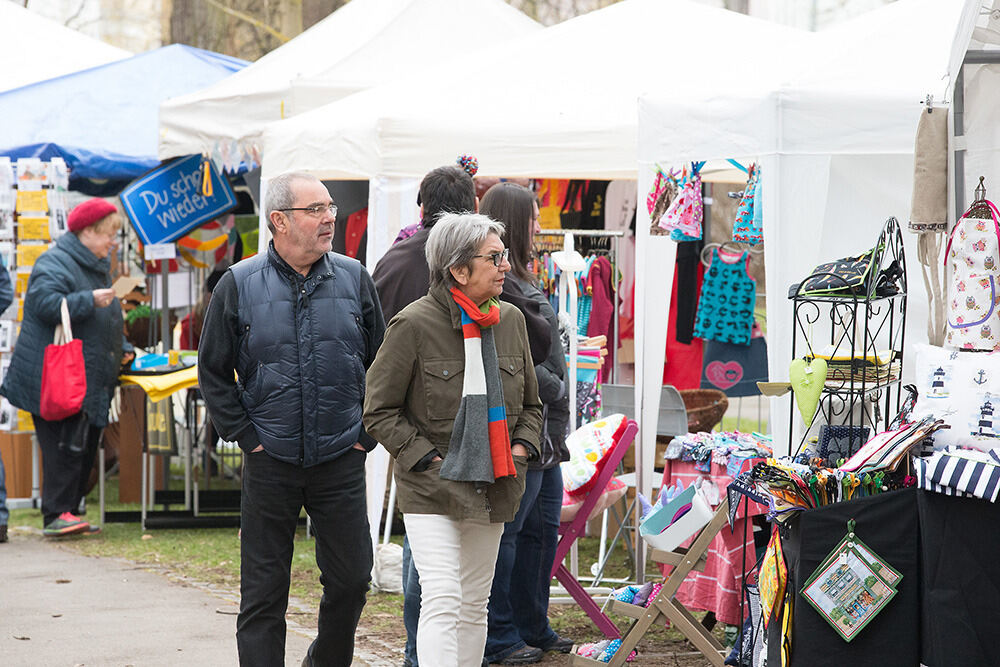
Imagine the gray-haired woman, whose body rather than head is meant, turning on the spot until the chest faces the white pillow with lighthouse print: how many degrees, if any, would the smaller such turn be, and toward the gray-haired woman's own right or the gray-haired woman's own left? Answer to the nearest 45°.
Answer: approximately 45° to the gray-haired woman's own left

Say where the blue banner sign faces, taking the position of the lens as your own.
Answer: facing the viewer

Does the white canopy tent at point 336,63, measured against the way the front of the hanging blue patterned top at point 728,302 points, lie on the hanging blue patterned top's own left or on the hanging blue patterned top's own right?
on the hanging blue patterned top's own right

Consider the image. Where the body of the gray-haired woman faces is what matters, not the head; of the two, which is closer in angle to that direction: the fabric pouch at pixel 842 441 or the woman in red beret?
the fabric pouch

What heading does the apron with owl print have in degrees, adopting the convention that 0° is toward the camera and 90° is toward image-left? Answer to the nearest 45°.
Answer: approximately 45°

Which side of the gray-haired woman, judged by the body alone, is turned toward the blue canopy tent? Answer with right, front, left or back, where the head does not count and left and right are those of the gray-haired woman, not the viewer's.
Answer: back

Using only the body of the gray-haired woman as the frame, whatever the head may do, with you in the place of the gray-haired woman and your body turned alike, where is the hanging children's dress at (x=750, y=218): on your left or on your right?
on your left

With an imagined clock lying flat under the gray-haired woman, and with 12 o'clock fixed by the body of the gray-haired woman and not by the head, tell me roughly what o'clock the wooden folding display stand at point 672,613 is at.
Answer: The wooden folding display stand is roughly at 9 o'clock from the gray-haired woman.

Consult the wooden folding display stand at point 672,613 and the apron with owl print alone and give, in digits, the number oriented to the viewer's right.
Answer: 0

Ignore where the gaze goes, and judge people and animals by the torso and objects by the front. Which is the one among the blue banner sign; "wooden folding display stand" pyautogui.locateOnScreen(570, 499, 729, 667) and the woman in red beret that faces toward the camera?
the blue banner sign

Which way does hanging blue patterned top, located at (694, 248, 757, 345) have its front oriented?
toward the camera

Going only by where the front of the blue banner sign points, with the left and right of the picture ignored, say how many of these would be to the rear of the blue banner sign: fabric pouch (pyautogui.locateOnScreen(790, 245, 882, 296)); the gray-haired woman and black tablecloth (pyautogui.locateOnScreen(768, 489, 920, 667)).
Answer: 0

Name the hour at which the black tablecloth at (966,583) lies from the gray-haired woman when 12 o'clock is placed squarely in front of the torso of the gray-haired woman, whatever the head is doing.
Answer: The black tablecloth is roughly at 11 o'clock from the gray-haired woman.
